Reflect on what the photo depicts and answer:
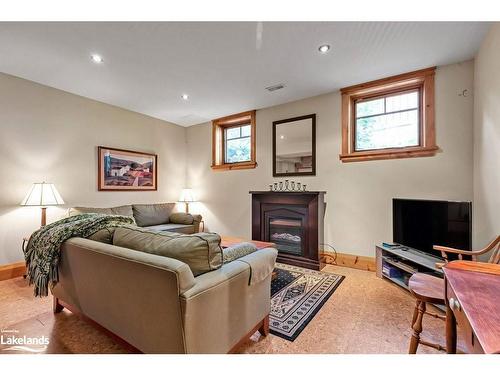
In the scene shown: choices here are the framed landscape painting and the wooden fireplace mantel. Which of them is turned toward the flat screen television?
the framed landscape painting

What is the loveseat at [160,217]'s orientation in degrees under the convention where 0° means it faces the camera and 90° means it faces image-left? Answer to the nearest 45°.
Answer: approximately 315°

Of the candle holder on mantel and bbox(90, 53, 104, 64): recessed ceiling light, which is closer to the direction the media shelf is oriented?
the recessed ceiling light

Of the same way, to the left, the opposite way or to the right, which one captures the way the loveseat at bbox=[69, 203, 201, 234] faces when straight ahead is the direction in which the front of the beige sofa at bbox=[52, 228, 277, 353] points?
to the right

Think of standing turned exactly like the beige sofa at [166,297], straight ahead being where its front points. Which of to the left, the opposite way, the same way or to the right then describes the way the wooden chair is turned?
to the left

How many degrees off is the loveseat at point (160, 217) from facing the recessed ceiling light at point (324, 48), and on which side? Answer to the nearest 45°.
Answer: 0° — it already faces it

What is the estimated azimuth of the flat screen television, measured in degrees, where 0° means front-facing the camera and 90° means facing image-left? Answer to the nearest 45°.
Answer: approximately 45°

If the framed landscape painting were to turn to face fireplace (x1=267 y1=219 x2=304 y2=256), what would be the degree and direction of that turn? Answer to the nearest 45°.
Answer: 0° — it already faces it

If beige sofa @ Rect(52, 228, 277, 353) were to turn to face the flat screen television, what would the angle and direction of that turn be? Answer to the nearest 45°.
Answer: approximately 45° to its right

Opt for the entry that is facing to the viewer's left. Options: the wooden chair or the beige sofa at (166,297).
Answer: the wooden chair

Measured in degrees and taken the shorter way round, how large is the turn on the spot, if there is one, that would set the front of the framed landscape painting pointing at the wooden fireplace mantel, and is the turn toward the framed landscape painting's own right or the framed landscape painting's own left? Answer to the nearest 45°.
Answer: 0° — it already faces it

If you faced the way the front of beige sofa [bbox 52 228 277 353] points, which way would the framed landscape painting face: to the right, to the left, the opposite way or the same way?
to the right
